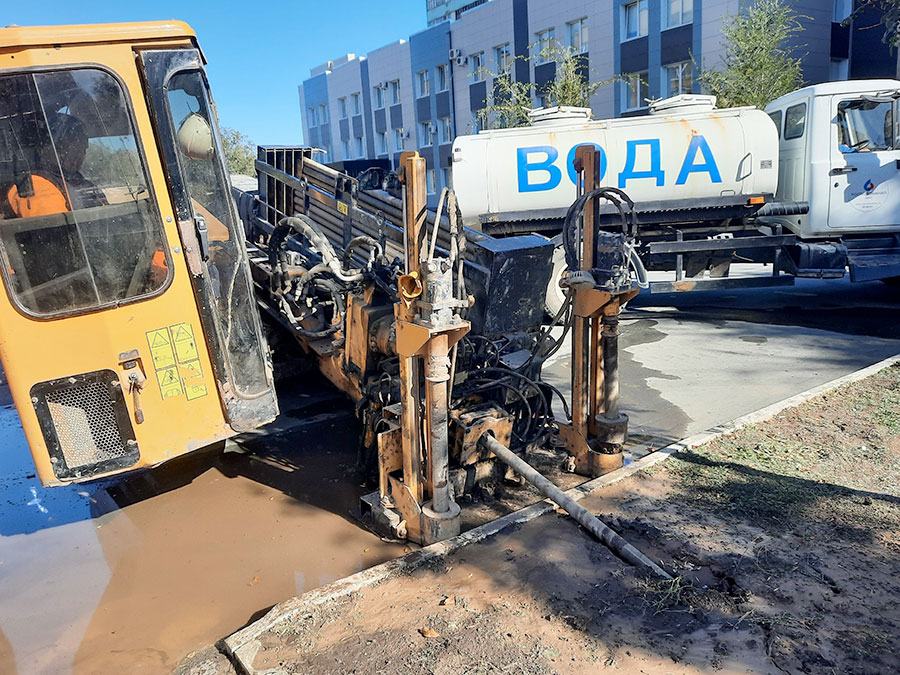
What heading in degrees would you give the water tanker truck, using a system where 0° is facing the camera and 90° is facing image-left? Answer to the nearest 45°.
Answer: approximately 270°

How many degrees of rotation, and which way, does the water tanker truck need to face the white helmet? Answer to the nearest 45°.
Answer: approximately 135° to its right

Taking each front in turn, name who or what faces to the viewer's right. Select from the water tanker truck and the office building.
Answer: the water tanker truck

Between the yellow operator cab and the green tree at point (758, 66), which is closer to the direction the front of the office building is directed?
the yellow operator cab

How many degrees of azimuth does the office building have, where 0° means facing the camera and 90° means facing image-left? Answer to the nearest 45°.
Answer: approximately 45°

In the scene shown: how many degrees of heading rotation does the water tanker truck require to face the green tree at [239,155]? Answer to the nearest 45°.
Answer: approximately 135° to its left

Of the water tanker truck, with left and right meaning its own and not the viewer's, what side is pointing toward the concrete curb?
right

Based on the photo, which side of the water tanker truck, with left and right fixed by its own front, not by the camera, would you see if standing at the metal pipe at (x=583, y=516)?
right

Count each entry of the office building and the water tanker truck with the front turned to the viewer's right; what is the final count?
1

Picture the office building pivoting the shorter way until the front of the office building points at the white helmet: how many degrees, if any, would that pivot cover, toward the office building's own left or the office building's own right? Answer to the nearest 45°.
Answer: approximately 45° to the office building's own left
